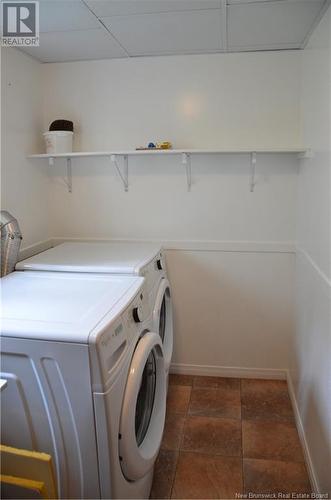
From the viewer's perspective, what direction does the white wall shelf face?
toward the camera

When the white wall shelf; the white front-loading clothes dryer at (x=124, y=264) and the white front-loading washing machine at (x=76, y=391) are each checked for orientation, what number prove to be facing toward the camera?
1

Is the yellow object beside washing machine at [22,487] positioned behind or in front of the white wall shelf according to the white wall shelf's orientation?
in front

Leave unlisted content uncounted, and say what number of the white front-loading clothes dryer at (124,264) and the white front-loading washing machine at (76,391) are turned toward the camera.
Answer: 0

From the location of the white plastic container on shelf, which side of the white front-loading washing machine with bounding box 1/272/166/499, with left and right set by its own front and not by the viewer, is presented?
left

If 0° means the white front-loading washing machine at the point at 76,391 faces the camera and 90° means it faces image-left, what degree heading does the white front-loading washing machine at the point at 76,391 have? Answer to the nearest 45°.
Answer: approximately 270°

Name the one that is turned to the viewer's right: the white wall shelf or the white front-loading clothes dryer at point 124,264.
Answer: the white front-loading clothes dryer

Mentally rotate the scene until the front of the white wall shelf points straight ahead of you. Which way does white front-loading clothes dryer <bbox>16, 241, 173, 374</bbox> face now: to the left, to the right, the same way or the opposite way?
to the left

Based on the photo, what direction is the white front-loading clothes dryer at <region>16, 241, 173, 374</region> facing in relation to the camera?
to the viewer's right

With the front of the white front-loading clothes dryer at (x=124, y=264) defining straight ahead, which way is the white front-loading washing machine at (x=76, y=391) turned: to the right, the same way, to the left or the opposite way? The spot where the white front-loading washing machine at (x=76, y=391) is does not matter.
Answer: the same way

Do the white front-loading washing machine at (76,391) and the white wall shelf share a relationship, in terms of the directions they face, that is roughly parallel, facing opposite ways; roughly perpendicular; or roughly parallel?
roughly perpendicular
